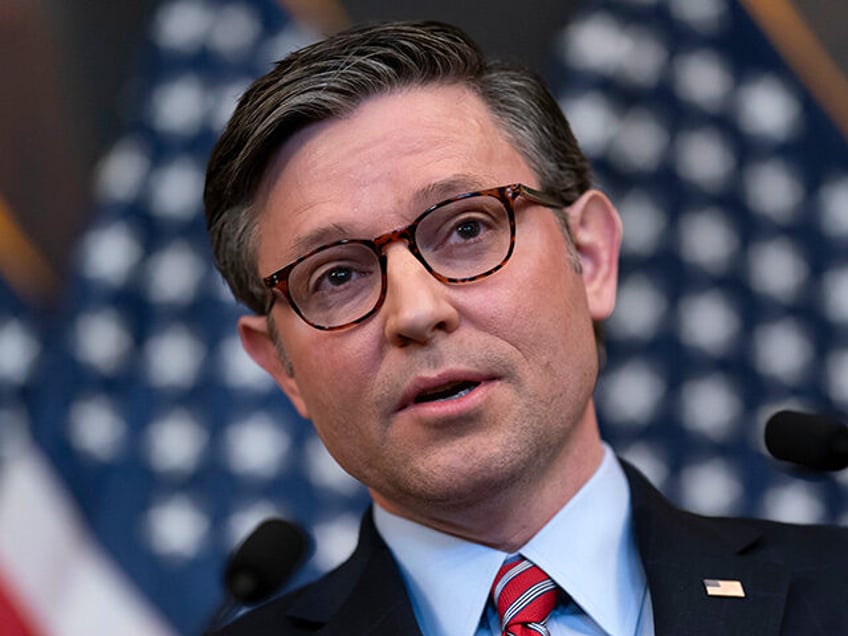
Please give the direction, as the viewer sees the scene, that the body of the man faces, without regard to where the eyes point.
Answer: toward the camera
